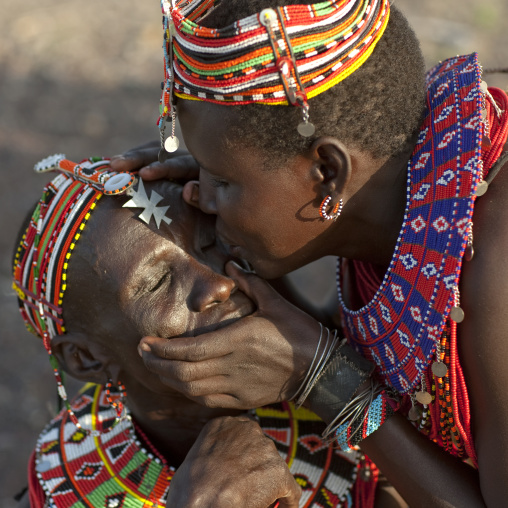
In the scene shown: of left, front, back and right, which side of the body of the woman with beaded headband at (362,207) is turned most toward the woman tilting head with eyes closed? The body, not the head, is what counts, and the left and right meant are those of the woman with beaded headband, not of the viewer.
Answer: front

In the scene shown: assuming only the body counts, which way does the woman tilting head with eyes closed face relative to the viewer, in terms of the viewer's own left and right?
facing the viewer and to the right of the viewer

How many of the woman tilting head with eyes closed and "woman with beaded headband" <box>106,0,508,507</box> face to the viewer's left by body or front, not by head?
1

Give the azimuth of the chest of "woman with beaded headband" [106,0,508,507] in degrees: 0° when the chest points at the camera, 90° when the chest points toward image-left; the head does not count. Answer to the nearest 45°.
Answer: approximately 90°

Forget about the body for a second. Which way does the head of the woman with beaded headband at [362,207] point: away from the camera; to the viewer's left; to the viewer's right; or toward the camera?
to the viewer's left
